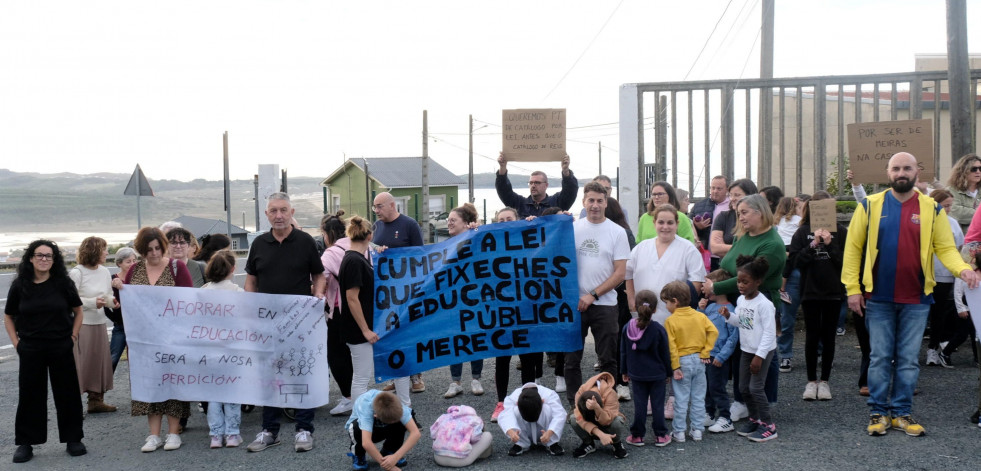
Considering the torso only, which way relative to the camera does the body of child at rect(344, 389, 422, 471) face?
toward the camera

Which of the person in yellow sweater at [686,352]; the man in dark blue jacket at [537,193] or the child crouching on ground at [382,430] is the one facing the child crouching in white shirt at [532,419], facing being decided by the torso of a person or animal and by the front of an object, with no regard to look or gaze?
the man in dark blue jacket

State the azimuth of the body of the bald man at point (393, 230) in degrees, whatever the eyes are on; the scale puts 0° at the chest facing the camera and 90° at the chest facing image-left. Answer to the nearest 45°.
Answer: approximately 45°

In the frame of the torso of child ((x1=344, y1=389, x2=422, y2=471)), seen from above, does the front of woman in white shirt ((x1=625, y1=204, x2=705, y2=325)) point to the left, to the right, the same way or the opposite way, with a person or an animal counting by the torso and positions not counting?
the same way

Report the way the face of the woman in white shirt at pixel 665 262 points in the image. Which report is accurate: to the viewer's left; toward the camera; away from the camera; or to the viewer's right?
toward the camera

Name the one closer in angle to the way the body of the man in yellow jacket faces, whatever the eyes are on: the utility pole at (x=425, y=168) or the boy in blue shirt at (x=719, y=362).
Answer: the boy in blue shirt

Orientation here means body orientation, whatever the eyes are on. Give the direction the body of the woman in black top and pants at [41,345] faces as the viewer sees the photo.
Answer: toward the camera

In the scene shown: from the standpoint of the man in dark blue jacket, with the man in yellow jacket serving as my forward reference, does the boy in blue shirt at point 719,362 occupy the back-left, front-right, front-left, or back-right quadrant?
front-right

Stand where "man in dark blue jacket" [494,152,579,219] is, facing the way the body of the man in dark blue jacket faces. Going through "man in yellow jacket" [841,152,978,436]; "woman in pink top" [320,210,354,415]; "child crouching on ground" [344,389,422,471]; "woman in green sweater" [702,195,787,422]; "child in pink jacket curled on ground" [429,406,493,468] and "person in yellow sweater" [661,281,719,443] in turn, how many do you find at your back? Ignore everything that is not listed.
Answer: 0

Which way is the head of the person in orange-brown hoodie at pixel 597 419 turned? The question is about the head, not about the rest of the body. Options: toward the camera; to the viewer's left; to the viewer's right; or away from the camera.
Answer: toward the camera

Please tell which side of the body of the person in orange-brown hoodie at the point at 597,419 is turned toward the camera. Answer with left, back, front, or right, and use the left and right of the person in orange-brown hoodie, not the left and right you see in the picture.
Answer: front

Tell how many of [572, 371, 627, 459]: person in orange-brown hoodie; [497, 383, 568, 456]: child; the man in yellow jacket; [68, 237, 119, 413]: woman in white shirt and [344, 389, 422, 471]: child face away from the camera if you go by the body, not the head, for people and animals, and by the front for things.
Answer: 0
